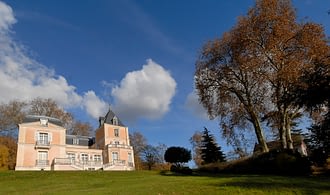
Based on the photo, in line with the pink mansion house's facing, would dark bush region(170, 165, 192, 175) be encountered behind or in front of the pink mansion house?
in front

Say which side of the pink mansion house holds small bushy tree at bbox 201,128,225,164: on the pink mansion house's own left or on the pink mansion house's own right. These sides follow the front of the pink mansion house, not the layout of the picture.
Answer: on the pink mansion house's own left

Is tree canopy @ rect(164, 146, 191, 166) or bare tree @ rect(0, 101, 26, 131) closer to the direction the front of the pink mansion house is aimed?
the tree canopy

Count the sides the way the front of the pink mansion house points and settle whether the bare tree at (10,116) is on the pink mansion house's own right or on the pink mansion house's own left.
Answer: on the pink mansion house's own right

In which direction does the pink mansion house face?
toward the camera

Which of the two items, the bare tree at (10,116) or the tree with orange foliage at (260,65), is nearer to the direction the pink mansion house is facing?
the tree with orange foliage

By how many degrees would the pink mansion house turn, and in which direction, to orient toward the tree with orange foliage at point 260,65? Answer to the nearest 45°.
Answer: approximately 45° to its left

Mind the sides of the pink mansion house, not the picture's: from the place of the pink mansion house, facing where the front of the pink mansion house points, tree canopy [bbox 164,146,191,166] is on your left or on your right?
on your left

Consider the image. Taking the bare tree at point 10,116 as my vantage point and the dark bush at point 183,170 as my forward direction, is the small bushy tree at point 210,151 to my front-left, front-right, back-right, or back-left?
front-left
